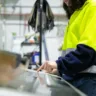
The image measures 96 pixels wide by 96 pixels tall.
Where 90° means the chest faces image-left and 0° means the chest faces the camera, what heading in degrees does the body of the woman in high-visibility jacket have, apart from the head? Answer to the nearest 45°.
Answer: approximately 90°
